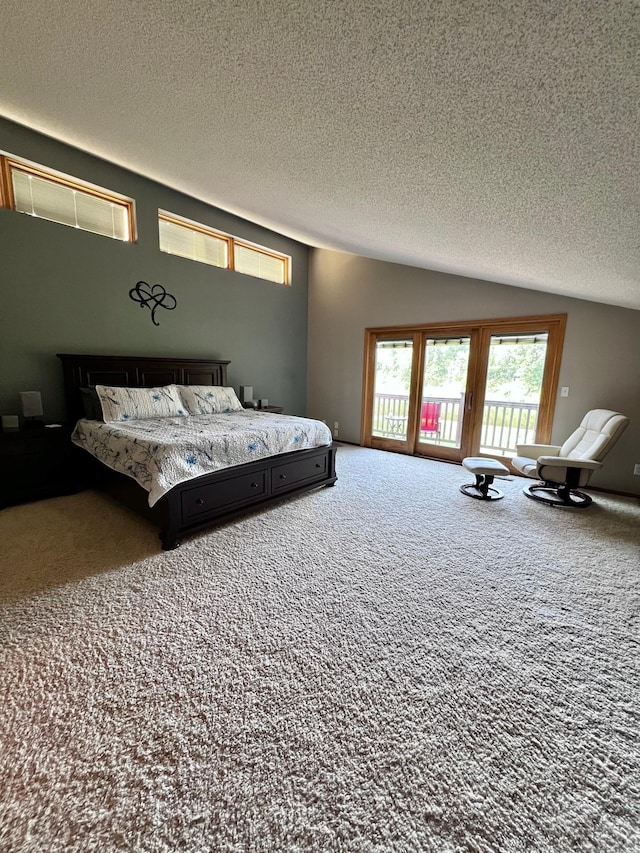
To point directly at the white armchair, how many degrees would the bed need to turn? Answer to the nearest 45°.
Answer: approximately 45° to its left

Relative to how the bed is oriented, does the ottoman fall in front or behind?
in front

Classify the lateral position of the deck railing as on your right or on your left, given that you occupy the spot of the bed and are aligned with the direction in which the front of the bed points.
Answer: on your left

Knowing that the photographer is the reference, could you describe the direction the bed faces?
facing the viewer and to the right of the viewer
